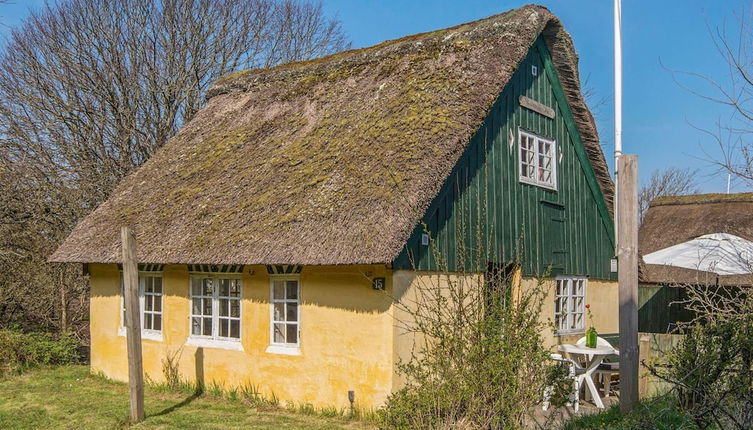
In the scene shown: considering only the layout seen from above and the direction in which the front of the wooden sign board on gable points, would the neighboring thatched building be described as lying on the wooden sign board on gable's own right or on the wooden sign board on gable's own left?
on the wooden sign board on gable's own left

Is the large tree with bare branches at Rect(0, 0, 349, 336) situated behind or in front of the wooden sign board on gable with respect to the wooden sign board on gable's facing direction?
behind

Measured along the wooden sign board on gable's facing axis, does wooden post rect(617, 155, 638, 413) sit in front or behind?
in front

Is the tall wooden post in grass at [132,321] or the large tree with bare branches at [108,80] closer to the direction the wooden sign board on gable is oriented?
the tall wooden post in grass

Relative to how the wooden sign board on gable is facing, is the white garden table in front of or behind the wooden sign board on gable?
in front

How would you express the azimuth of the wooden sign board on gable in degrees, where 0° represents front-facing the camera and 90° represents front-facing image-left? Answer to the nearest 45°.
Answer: approximately 315°

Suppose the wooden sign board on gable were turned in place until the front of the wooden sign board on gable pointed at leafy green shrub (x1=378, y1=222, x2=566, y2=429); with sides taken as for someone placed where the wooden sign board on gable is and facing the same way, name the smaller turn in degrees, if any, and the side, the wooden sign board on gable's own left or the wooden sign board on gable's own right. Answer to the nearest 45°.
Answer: approximately 45° to the wooden sign board on gable's own right

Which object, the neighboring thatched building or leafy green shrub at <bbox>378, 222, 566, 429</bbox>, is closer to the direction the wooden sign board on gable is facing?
the leafy green shrub
